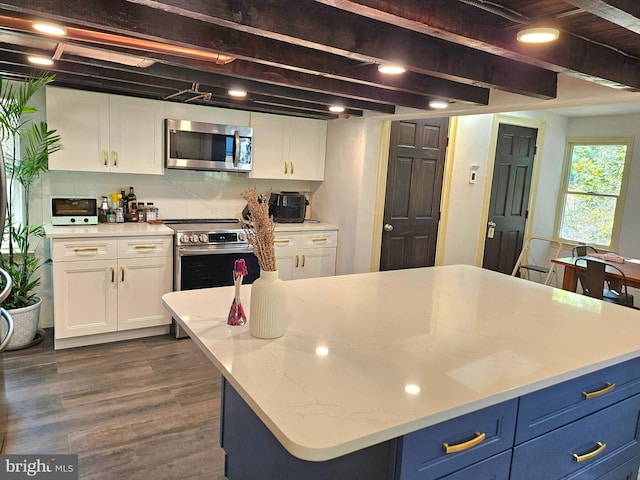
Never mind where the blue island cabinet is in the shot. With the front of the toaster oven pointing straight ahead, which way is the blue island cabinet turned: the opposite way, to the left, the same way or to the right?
the same way

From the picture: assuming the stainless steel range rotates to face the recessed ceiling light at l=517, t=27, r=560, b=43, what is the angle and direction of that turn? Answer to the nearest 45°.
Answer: approximately 45° to its left

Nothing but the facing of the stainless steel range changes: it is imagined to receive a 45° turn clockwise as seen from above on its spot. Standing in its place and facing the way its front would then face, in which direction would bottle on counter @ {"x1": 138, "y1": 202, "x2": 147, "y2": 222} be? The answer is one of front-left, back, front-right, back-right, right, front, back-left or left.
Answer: right

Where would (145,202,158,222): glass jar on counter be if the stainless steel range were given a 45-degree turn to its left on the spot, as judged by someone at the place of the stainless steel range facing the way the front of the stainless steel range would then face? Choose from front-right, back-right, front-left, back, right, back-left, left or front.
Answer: back

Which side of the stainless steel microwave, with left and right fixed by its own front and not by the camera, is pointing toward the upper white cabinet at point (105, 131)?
right

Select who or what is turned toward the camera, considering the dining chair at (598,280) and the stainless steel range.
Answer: the stainless steel range

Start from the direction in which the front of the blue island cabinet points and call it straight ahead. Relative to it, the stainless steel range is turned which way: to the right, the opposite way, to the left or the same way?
the same way

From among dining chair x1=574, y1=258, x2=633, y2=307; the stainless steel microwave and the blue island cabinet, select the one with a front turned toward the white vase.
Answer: the stainless steel microwave

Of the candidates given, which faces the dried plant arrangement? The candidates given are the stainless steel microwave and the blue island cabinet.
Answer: the stainless steel microwave

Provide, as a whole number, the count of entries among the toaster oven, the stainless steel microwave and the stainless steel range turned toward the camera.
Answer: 3

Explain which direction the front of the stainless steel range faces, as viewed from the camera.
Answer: facing the viewer

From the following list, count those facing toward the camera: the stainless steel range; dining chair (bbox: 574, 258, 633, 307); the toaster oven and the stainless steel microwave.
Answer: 3

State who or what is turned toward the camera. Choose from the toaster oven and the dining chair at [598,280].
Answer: the toaster oven

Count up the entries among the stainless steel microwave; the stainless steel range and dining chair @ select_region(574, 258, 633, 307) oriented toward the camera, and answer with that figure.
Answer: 2

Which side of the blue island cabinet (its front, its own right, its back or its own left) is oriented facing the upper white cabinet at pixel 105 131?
back

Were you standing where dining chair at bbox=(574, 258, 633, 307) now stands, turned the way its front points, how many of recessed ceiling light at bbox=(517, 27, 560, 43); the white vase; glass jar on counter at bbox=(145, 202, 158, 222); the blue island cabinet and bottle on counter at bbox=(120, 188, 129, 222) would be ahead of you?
0

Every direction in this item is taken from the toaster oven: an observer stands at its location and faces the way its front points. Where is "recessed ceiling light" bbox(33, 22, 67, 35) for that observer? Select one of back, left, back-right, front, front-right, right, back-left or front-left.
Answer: front

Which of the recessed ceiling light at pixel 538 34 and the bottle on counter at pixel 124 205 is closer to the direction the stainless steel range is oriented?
the recessed ceiling light
